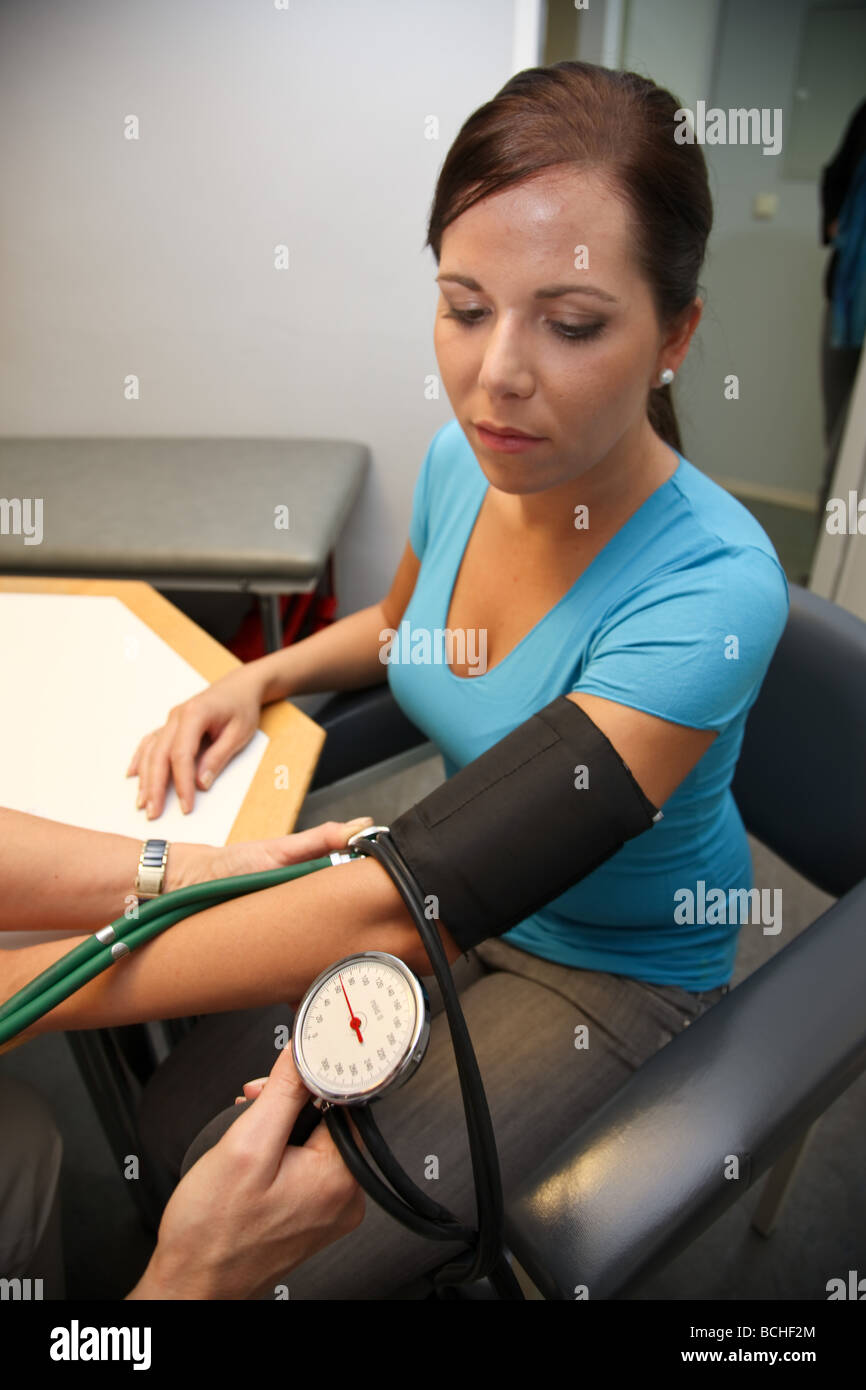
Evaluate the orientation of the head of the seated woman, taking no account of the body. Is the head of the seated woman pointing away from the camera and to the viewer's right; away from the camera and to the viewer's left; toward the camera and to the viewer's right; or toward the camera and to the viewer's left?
toward the camera and to the viewer's left

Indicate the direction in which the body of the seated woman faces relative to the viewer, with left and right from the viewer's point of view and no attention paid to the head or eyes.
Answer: facing the viewer and to the left of the viewer
